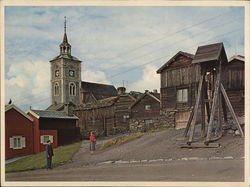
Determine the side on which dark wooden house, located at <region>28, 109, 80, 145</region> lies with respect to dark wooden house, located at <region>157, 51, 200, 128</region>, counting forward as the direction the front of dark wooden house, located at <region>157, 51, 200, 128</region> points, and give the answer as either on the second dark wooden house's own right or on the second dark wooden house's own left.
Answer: on the second dark wooden house's own right

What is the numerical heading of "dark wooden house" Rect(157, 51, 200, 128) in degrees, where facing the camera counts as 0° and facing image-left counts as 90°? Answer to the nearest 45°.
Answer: approximately 0°

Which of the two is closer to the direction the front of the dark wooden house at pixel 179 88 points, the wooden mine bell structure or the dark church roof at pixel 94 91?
the wooden mine bell structure
